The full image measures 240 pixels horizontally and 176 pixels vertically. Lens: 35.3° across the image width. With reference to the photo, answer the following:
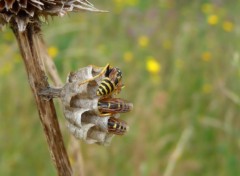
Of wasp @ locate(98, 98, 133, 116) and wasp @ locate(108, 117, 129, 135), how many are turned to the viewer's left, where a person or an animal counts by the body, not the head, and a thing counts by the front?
2

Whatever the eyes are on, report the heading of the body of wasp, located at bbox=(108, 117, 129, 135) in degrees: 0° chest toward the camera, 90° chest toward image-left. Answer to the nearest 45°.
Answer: approximately 90°

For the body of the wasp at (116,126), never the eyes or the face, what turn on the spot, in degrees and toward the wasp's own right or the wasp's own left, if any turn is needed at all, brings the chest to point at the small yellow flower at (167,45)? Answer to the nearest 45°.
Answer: approximately 90° to the wasp's own right

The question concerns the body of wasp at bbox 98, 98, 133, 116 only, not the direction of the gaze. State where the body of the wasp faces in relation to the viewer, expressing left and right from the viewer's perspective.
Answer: facing to the left of the viewer

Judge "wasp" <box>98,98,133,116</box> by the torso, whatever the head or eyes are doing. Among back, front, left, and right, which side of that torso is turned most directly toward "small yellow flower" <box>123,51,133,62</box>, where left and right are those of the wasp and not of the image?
right
